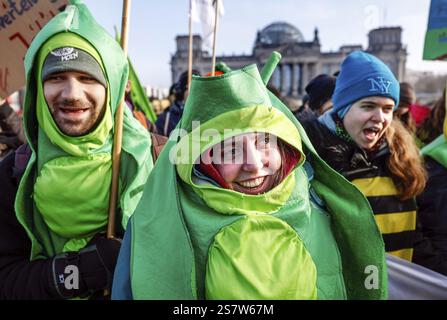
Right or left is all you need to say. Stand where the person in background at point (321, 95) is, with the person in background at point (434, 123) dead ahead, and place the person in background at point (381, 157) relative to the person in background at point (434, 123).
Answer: right

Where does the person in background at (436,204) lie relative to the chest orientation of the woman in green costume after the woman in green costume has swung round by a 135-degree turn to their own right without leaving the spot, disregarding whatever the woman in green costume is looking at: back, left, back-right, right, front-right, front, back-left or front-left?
right

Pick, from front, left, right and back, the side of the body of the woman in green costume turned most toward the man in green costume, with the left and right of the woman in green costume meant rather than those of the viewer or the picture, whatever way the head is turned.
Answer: right

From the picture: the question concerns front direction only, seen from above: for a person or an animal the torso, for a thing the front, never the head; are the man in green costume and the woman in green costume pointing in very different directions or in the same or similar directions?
same or similar directions

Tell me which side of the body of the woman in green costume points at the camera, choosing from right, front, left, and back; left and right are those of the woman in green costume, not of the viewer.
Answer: front

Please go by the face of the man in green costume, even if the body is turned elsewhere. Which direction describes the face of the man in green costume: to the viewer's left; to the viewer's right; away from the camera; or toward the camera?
toward the camera

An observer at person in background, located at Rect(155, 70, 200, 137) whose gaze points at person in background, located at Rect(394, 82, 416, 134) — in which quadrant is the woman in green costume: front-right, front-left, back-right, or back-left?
front-right

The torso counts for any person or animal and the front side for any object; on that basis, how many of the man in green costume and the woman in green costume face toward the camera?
2

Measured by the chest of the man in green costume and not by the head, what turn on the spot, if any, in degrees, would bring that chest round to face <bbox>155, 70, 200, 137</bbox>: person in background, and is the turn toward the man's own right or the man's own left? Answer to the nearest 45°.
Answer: approximately 180°

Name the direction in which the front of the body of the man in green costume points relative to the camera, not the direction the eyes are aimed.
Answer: toward the camera

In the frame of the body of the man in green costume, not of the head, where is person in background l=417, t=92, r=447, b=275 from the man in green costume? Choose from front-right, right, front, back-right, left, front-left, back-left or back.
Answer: left

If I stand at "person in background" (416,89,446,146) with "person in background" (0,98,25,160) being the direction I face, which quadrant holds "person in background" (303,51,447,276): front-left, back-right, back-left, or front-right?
front-left
